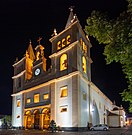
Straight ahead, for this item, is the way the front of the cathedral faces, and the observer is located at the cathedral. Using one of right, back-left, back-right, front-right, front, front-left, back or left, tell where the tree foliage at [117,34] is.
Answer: front-left

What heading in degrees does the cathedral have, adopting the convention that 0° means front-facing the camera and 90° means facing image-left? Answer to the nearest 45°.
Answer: approximately 45°
